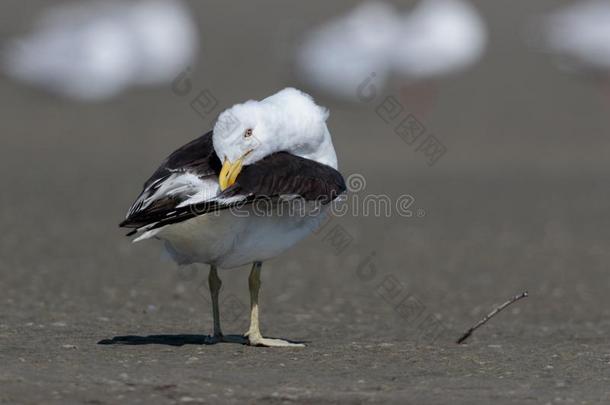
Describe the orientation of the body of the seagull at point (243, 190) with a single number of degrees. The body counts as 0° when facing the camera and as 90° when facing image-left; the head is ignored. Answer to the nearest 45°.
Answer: approximately 270°

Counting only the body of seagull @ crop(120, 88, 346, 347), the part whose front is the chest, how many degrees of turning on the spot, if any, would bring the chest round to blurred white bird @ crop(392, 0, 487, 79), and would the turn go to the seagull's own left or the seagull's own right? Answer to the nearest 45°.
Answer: approximately 90° to the seagull's own left

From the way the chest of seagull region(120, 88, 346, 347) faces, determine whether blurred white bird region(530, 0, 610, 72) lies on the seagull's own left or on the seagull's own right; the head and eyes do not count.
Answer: on the seagull's own left

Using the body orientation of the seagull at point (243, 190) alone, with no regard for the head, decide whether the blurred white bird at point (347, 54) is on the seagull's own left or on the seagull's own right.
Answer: on the seagull's own left

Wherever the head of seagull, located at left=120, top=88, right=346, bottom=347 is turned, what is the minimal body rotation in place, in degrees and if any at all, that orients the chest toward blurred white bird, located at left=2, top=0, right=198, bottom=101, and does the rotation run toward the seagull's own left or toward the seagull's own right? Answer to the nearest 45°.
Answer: approximately 90° to the seagull's own left
